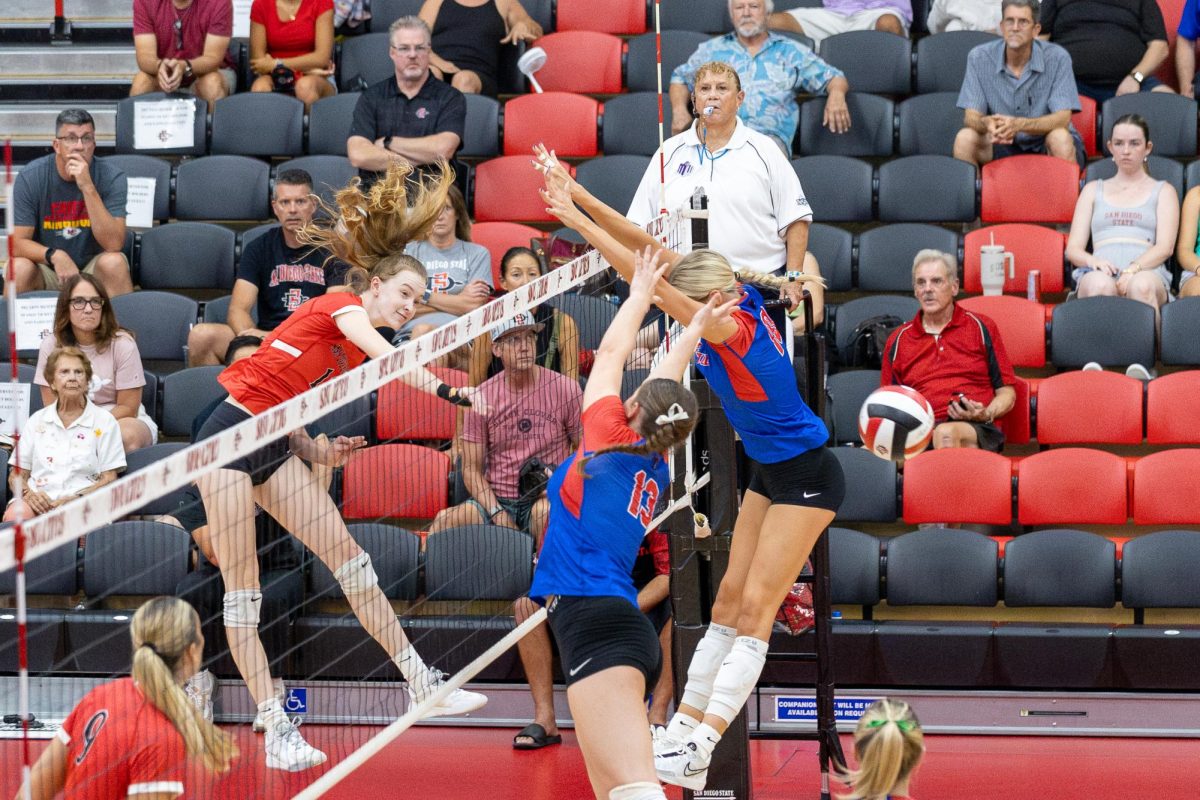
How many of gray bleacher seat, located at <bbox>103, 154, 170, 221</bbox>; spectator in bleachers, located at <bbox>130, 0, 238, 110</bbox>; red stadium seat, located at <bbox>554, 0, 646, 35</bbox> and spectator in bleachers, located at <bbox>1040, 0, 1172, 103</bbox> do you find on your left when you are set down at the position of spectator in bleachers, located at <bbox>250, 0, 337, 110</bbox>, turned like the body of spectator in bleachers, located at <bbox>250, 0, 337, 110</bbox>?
2

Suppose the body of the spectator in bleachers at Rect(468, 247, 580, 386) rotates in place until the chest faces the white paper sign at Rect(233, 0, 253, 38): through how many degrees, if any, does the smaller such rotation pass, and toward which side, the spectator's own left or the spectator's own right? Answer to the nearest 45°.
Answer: approximately 135° to the spectator's own right

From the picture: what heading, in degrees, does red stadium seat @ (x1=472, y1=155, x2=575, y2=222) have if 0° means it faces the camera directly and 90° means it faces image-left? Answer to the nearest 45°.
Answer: approximately 0°

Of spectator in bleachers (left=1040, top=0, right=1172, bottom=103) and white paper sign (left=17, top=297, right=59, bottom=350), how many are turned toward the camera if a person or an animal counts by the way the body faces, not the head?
2

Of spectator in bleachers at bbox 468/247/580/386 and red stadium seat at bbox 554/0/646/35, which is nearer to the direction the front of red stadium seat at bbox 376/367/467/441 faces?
the spectator in bleachers
